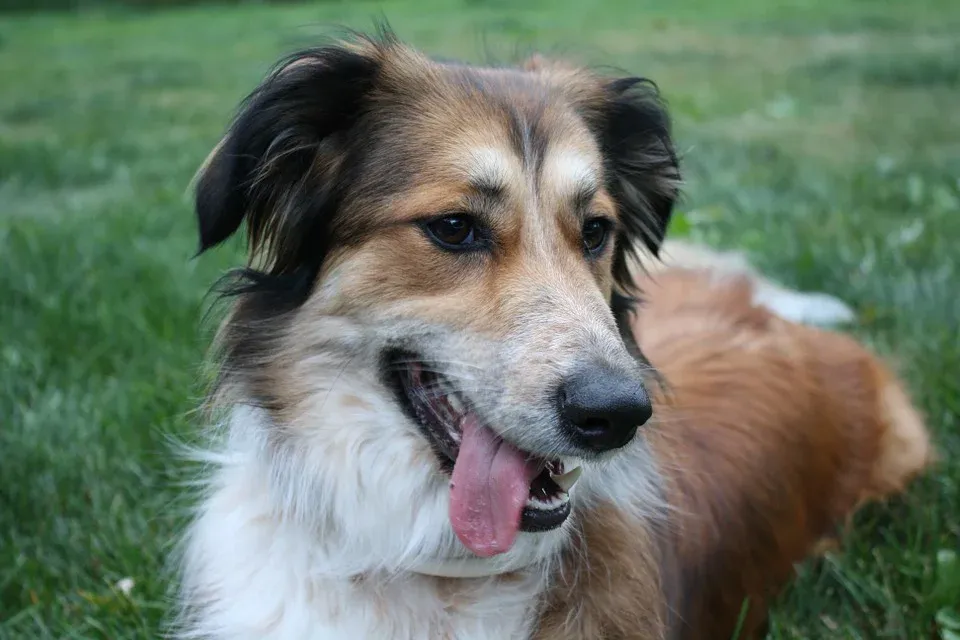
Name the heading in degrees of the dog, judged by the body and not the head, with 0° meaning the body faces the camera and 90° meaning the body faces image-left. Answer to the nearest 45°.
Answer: approximately 45°
